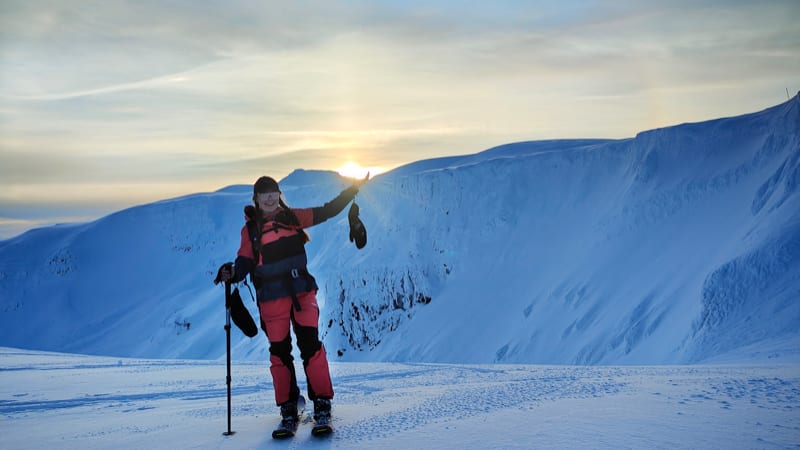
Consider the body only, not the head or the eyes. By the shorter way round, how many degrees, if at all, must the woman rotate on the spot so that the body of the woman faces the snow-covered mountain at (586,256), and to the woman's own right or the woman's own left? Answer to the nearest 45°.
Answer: approximately 135° to the woman's own left

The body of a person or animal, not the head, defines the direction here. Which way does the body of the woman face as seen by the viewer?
toward the camera
